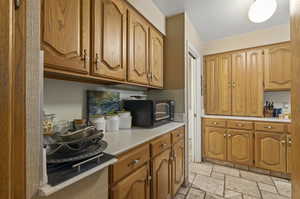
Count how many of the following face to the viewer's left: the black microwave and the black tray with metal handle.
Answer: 0

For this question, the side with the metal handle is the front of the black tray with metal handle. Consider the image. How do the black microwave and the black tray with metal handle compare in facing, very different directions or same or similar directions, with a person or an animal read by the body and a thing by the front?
same or similar directions

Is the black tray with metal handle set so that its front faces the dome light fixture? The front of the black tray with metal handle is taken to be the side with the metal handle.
no

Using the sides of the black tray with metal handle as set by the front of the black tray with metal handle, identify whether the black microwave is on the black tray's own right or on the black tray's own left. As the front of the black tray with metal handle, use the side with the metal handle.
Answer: on the black tray's own left

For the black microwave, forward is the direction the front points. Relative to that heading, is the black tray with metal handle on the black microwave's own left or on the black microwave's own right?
on the black microwave's own right
